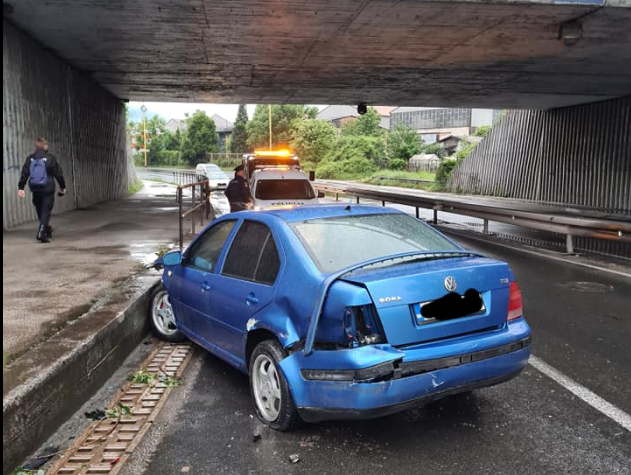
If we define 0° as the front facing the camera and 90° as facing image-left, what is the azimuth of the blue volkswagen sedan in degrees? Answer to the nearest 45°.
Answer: approximately 135°

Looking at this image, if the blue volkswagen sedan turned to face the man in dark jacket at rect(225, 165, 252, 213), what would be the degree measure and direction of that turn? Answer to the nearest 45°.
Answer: approximately 45° to its right

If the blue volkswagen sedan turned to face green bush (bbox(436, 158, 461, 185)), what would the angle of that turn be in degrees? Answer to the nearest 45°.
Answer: approximately 45° to its right

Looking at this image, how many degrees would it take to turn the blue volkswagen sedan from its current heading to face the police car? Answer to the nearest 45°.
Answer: approximately 45° to its right

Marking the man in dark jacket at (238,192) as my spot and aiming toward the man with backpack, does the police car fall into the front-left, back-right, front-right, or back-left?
back-right

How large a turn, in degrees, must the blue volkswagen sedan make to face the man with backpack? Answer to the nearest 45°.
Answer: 0° — it already faces them

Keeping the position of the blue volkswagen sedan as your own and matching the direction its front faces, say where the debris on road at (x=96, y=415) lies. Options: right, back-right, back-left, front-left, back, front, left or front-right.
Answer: front-left

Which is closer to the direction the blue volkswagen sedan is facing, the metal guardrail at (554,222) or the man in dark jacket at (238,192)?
the man in dark jacket

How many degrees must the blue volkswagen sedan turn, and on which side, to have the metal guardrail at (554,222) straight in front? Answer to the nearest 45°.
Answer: approximately 90° to its right
